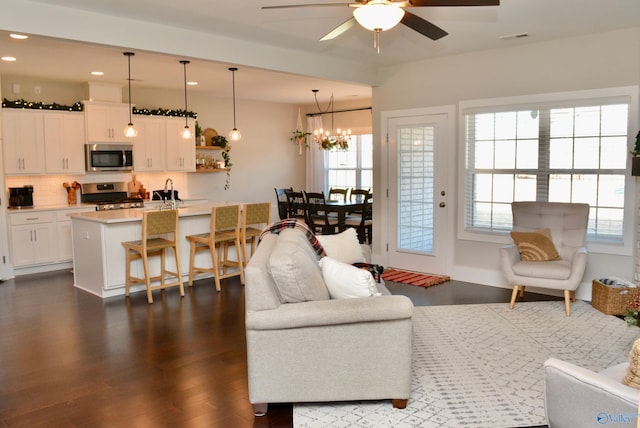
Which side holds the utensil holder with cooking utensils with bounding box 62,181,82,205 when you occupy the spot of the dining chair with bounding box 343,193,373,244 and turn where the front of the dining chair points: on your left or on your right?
on your left

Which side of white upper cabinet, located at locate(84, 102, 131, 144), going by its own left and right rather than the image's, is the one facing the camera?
front

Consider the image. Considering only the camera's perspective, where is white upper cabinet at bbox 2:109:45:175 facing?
facing the viewer

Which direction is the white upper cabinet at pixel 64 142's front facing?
toward the camera

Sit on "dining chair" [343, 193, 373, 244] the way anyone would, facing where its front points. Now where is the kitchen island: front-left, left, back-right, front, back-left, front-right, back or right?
left

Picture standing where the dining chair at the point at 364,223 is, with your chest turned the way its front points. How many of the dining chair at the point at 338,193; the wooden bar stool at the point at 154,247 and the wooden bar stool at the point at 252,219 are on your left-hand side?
2

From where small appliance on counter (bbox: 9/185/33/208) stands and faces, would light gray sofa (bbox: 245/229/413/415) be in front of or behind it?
in front

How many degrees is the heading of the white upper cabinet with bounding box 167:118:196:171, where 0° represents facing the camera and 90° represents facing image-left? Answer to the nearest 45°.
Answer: approximately 0°

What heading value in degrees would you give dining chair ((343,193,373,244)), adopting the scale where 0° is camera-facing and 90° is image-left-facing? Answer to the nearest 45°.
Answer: approximately 135°

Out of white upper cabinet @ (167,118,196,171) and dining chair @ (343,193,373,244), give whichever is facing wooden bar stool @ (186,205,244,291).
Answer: the white upper cabinet

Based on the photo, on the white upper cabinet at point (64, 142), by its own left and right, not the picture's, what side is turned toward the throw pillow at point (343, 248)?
front

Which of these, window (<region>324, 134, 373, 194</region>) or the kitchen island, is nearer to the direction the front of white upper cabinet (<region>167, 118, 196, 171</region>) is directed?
the kitchen island

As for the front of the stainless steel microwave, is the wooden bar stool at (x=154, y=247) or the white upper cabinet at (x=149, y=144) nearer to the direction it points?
the wooden bar stool
